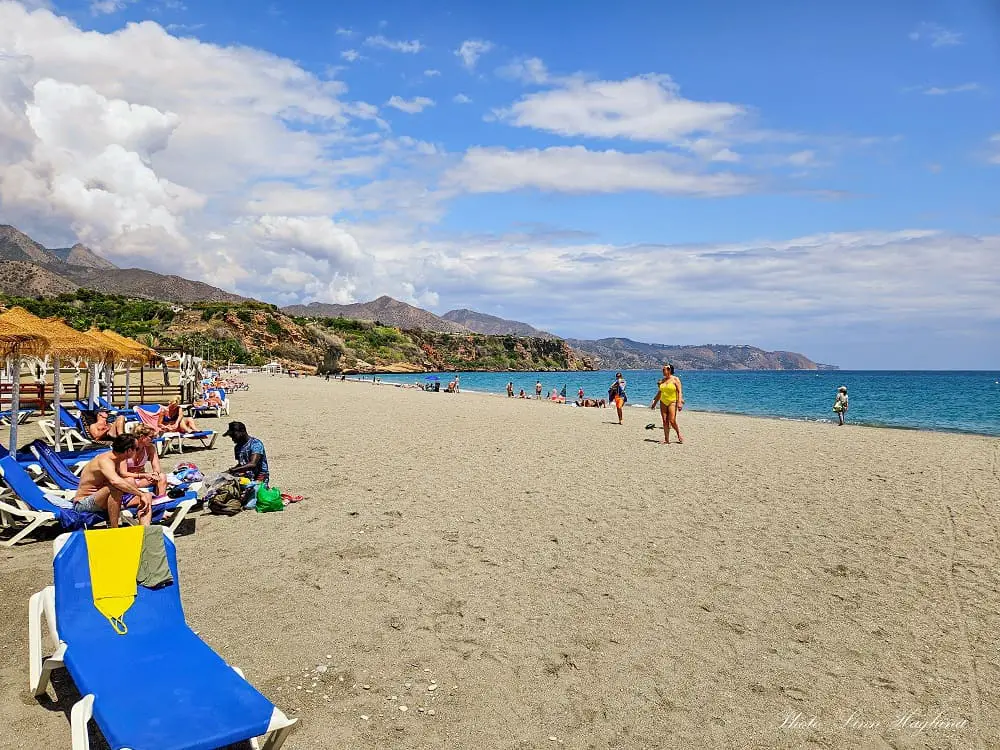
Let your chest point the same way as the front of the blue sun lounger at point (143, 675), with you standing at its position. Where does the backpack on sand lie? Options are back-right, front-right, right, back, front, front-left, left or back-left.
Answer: back-left

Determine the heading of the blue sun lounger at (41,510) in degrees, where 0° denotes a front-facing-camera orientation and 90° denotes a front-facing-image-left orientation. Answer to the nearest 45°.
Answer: approximately 270°

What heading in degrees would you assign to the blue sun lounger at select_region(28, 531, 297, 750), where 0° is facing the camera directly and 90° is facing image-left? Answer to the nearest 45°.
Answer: approximately 315°

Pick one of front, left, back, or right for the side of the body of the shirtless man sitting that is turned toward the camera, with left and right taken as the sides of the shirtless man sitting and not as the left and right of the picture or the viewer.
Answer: right

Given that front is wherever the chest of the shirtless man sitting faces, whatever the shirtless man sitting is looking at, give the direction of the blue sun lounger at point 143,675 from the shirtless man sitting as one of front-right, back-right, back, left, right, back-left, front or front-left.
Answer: right

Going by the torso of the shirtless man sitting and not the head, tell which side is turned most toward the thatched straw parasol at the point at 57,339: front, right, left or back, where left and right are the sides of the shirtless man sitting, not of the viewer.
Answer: left

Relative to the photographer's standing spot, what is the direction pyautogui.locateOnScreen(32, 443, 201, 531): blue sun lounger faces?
facing to the right of the viewer

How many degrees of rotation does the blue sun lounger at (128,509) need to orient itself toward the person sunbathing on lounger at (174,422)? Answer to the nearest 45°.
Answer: approximately 90° to its left

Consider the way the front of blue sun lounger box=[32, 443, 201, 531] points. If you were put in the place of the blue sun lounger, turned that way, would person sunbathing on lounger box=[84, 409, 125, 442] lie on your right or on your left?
on your left

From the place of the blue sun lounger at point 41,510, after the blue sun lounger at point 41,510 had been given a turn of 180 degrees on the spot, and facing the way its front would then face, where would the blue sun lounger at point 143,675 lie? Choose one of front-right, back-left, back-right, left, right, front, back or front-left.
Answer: left

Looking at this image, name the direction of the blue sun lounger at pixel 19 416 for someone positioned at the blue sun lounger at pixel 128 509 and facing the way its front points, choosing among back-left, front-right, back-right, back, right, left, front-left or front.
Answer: left
